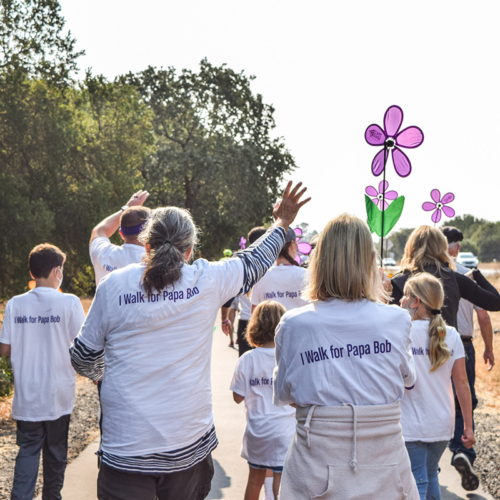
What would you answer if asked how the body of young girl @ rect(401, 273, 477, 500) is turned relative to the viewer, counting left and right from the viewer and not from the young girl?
facing away from the viewer

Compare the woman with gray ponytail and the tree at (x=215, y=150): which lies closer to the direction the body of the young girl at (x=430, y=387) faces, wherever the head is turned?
the tree

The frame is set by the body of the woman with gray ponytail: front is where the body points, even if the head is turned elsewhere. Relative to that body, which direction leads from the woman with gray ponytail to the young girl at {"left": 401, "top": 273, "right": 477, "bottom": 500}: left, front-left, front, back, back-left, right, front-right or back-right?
front-right

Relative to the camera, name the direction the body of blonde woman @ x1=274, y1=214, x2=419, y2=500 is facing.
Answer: away from the camera

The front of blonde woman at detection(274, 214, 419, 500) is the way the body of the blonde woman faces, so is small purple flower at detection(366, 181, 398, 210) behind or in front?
in front

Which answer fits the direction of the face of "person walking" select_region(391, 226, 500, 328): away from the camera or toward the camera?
away from the camera

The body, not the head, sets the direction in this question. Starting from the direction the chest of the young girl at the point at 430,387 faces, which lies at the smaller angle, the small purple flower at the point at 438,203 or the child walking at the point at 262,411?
the small purple flower

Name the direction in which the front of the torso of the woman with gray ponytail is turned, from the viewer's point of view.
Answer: away from the camera

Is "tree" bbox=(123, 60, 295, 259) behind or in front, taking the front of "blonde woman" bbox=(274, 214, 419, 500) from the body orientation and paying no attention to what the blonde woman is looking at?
in front

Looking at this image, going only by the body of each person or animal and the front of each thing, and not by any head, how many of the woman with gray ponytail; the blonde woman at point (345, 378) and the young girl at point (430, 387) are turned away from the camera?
3

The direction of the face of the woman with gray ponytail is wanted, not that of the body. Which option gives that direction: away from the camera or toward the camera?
away from the camera

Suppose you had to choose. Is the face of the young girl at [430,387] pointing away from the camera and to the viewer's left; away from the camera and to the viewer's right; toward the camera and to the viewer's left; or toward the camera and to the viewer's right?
away from the camera and to the viewer's left

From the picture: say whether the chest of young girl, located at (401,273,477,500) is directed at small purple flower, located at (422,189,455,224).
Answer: yes

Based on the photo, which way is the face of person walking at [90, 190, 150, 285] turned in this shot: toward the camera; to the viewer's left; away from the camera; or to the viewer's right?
away from the camera
